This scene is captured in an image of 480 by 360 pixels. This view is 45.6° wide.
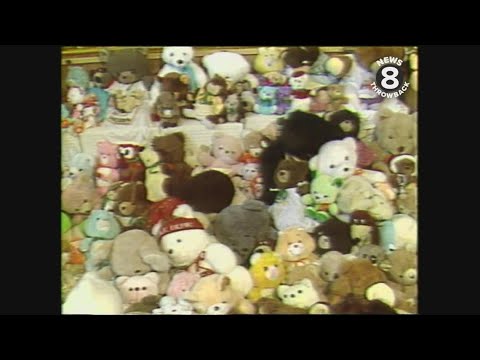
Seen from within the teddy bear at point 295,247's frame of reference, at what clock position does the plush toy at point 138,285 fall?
The plush toy is roughly at 3 o'clock from the teddy bear.

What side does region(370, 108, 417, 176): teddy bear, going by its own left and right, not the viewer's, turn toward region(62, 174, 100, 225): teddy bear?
right
